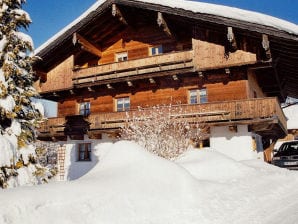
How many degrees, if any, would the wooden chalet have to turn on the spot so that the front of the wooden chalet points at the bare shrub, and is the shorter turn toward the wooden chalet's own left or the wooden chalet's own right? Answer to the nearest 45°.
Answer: approximately 45° to the wooden chalet's own left

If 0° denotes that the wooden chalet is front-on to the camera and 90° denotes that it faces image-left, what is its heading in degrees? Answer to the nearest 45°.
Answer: approximately 45°

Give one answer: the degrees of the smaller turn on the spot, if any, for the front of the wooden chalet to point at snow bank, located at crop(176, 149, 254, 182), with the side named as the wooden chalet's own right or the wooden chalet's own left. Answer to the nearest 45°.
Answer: approximately 45° to the wooden chalet's own left
